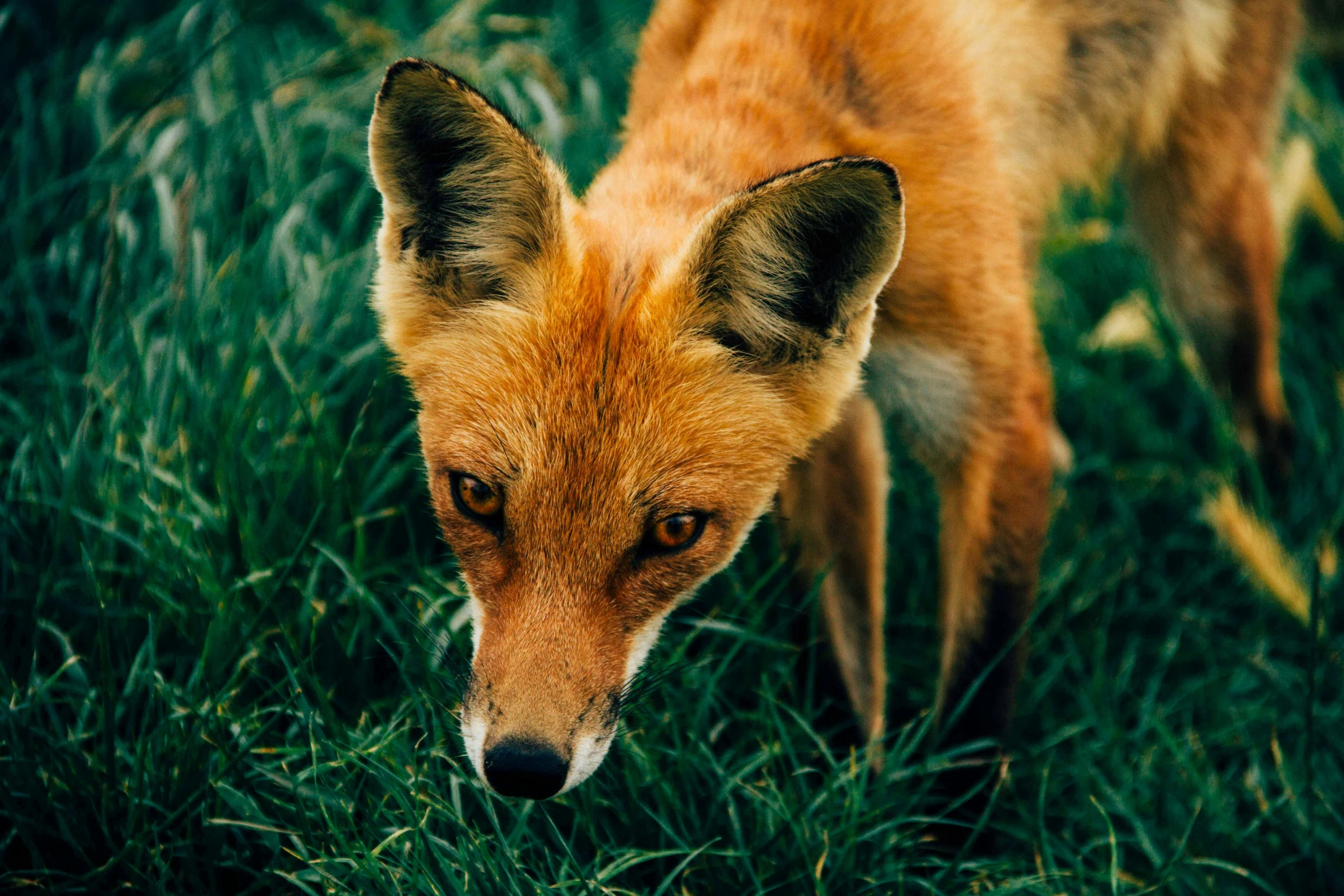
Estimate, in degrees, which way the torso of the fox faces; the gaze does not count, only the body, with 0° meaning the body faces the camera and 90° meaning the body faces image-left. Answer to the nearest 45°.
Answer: approximately 45°
